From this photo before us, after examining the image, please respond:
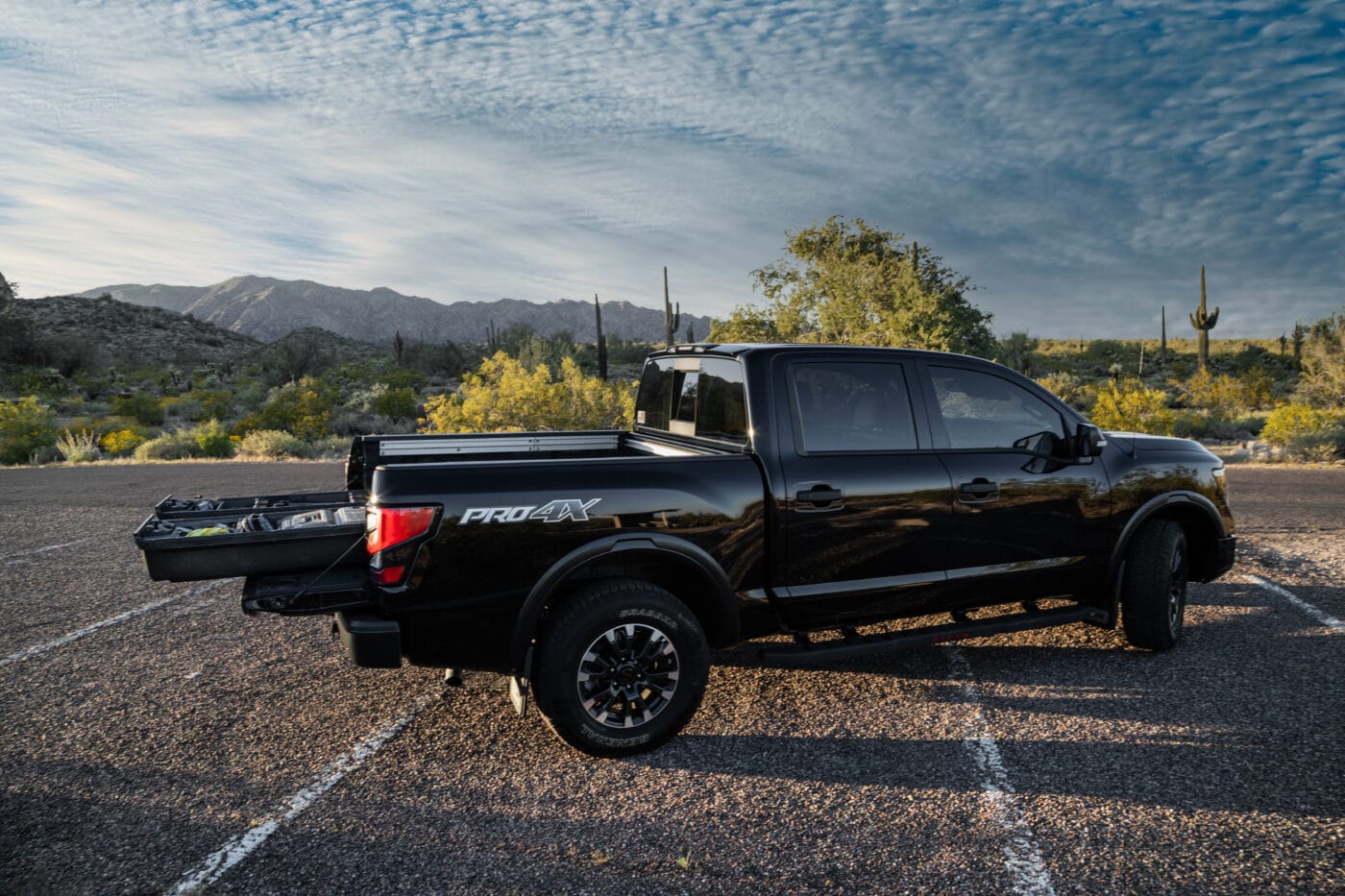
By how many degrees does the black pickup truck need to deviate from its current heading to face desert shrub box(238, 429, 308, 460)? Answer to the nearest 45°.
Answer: approximately 90° to its left

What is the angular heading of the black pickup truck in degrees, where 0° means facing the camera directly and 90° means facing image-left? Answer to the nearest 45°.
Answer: approximately 225°

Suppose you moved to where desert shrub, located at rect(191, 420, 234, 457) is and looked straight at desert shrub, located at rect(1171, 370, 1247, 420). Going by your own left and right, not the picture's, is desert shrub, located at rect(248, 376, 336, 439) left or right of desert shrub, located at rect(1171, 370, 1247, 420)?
left

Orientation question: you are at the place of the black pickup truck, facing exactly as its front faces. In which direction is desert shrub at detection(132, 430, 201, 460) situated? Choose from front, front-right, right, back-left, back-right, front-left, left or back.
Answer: left

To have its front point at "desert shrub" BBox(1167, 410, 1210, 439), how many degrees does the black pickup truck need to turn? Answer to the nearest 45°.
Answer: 0° — it already faces it

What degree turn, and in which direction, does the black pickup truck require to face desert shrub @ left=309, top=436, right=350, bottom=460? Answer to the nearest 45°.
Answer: approximately 90° to its left

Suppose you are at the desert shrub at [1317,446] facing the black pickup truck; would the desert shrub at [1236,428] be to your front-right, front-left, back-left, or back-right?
back-right

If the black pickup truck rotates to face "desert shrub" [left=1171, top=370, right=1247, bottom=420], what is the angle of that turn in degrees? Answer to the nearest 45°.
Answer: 0° — it already faces it

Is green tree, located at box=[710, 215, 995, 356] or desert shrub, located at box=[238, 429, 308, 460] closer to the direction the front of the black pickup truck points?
the green tree

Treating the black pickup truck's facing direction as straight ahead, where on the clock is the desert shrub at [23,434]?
The desert shrub is roughly at 9 o'clock from the black pickup truck.

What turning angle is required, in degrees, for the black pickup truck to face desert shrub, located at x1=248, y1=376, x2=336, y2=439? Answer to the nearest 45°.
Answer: approximately 90° to its left

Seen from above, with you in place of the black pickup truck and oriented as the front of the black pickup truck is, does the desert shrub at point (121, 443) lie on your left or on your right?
on your left
